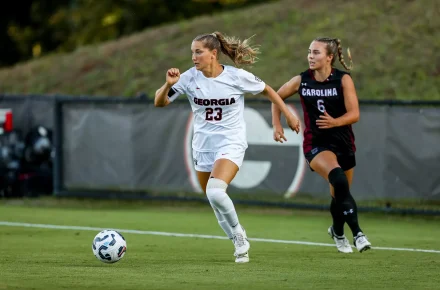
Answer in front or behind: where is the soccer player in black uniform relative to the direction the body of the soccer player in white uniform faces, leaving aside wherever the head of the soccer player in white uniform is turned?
behind

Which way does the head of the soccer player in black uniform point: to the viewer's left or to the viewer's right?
to the viewer's left

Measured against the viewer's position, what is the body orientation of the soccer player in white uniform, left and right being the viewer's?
facing the viewer and to the left of the viewer
